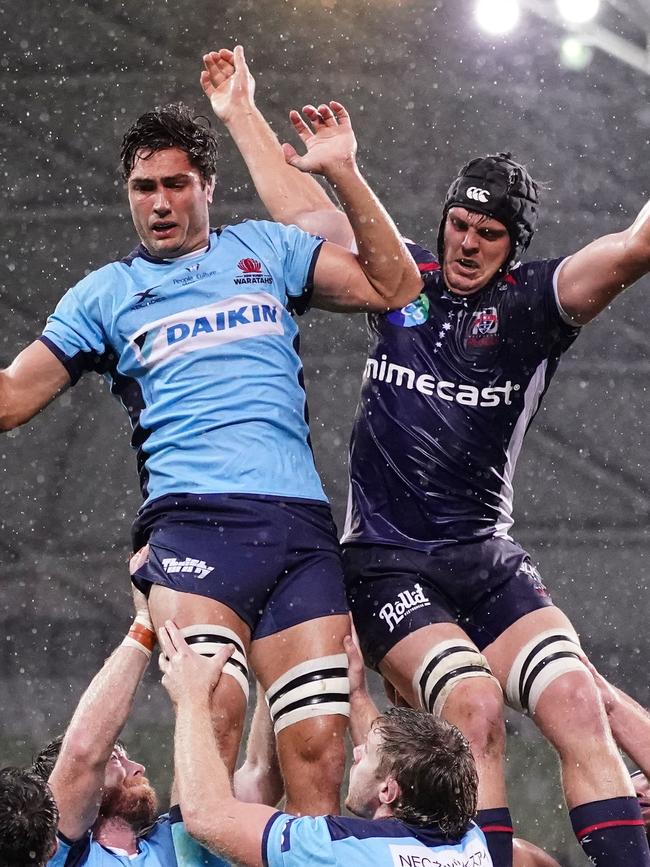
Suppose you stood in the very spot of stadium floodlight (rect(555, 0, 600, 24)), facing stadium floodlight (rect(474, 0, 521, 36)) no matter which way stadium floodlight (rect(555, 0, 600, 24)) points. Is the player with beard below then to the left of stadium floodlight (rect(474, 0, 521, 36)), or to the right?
left

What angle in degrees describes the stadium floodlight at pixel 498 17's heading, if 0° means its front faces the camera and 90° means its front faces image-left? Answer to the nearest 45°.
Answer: approximately 0°

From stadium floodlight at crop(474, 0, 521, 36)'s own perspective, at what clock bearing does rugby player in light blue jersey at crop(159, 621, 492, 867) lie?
The rugby player in light blue jersey is roughly at 12 o'clock from the stadium floodlight.

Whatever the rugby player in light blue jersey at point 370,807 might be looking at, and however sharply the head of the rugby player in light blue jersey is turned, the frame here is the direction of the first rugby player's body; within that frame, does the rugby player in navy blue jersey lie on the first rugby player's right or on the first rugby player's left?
on the first rugby player's right

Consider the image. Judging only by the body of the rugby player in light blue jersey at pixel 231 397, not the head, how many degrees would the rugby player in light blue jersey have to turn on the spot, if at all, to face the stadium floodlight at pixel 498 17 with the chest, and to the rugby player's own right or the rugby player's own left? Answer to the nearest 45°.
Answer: approximately 180°

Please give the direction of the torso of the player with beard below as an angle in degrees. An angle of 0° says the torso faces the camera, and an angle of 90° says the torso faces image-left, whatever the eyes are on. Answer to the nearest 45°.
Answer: approximately 315°

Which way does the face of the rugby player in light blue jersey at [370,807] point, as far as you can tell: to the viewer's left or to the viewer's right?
to the viewer's left

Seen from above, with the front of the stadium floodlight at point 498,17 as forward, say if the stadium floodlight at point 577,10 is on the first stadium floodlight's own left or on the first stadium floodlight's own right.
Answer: on the first stadium floodlight's own left

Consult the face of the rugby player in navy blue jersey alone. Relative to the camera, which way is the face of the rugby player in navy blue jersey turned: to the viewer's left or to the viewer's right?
to the viewer's left
